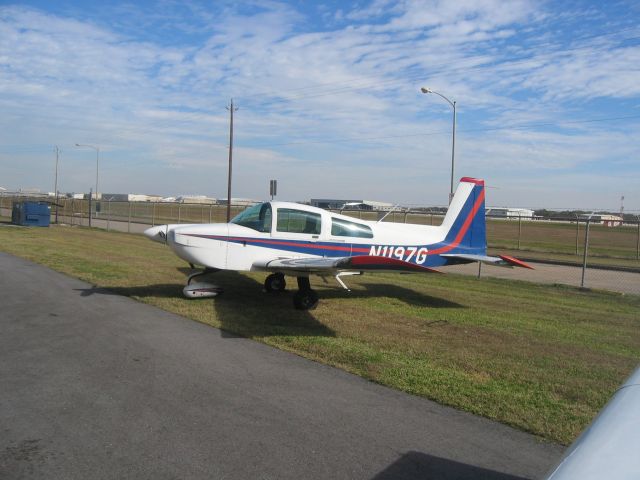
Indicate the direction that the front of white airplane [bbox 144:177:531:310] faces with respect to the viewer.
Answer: facing to the left of the viewer
